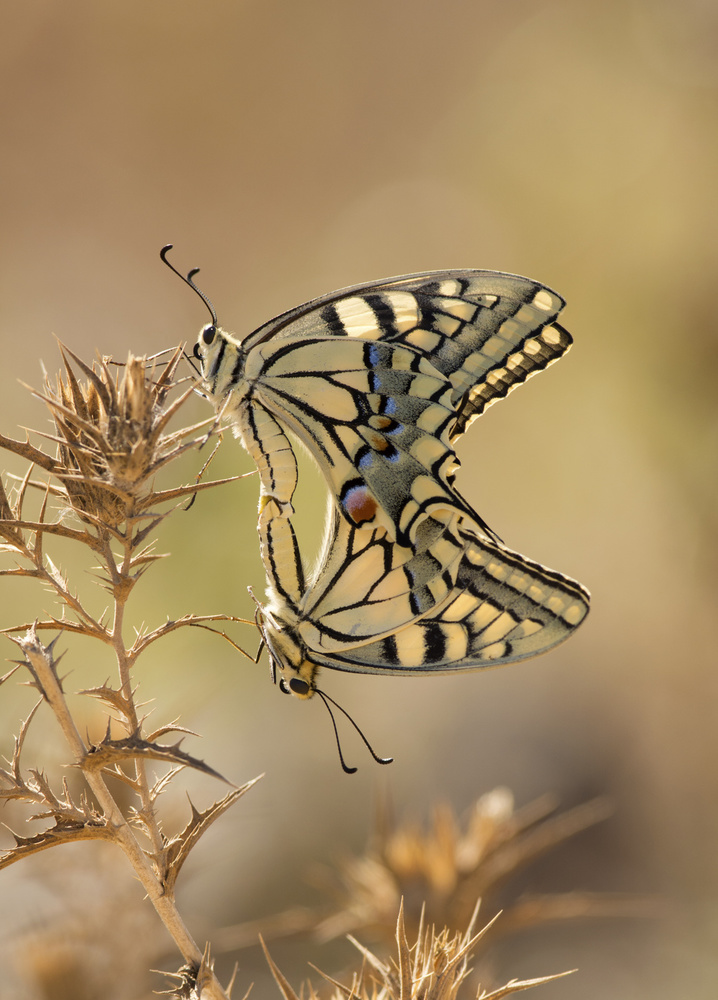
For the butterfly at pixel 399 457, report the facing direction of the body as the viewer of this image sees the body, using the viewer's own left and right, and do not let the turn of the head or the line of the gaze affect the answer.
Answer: facing to the left of the viewer
